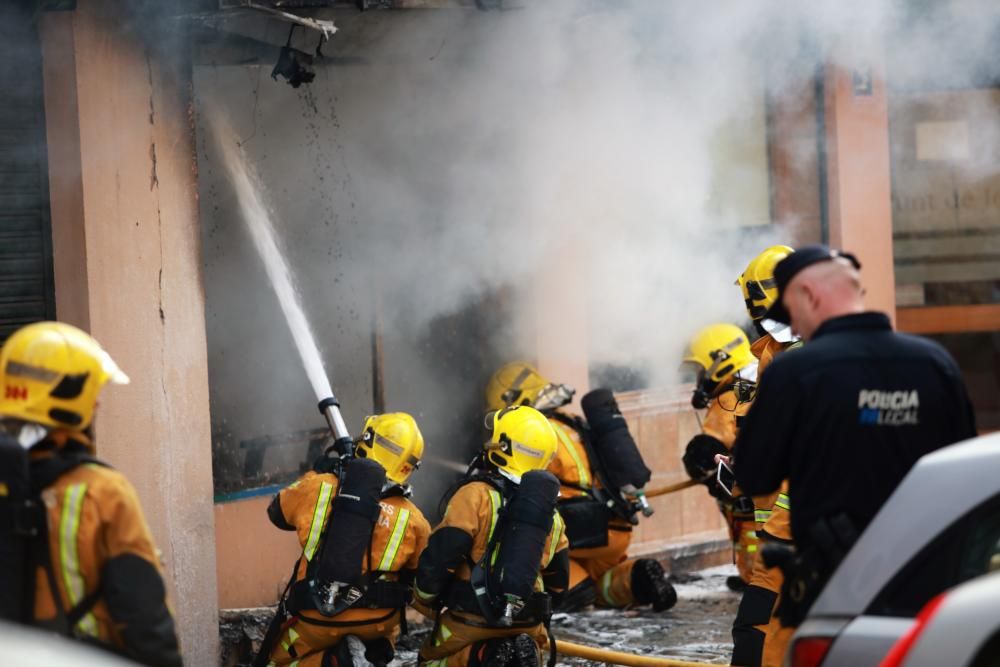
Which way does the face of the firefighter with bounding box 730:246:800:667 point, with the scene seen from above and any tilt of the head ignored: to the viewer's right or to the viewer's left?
to the viewer's left

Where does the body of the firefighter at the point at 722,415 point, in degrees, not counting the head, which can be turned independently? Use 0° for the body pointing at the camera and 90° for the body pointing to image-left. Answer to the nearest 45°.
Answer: approximately 90°

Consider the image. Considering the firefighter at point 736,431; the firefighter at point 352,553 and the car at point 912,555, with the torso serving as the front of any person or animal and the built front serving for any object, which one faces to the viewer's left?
the firefighter at point 736,431

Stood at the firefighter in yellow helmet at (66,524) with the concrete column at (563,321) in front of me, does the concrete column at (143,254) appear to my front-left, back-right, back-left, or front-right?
front-left

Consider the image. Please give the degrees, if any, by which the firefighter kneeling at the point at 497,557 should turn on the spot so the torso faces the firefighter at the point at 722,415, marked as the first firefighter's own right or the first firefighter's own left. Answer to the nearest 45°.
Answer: approximately 90° to the first firefighter's own right

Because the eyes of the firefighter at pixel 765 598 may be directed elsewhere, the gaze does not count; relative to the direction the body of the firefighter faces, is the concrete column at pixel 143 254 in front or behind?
in front

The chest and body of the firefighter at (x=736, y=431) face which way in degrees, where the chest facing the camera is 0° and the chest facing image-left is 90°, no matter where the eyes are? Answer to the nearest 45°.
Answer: approximately 90°

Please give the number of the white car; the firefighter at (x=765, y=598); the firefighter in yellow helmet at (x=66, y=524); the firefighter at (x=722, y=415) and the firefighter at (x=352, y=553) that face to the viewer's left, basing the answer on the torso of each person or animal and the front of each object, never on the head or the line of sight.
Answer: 2

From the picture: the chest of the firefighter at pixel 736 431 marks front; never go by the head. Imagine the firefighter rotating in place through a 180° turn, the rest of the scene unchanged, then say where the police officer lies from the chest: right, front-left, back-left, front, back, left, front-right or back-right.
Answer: right

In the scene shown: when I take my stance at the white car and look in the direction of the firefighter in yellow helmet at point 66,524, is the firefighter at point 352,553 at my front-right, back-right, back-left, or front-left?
front-right

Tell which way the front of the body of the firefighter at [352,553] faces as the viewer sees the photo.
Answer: away from the camera

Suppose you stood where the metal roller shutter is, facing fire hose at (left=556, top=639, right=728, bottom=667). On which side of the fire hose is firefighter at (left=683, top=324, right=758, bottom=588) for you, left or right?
left

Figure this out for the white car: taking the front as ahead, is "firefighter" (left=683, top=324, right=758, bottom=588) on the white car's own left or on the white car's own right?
on the white car's own left
